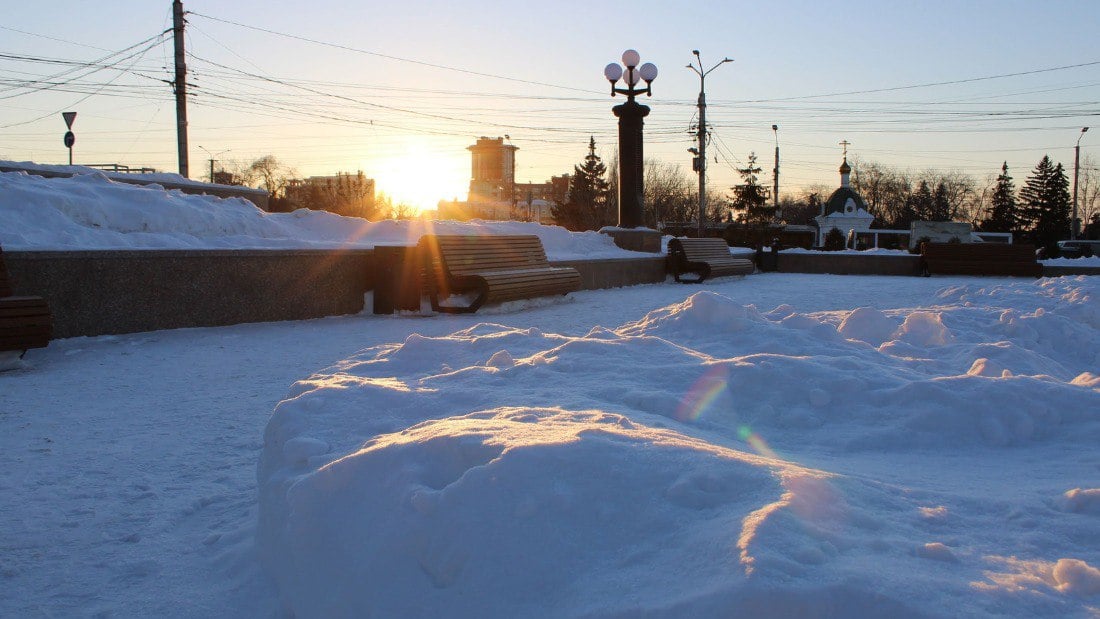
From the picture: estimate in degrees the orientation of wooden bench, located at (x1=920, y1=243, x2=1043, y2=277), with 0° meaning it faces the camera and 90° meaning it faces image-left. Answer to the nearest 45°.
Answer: approximately 0°

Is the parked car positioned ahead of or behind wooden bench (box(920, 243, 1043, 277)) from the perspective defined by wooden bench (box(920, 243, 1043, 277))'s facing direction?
behind

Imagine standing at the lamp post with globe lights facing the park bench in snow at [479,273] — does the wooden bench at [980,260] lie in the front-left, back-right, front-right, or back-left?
back-left

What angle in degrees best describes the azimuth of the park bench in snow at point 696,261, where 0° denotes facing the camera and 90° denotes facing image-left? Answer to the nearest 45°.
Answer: approximately 315°

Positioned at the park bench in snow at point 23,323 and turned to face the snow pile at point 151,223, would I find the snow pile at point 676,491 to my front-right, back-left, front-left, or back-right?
back-right

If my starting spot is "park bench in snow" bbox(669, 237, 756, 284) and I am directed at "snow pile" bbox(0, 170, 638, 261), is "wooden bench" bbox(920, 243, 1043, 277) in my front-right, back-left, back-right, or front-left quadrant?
back-left

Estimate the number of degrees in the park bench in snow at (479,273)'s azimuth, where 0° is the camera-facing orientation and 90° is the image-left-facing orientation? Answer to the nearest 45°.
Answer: approximately 315°

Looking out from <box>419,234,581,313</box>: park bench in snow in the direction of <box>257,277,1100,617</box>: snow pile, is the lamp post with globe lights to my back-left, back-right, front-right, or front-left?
back-left
